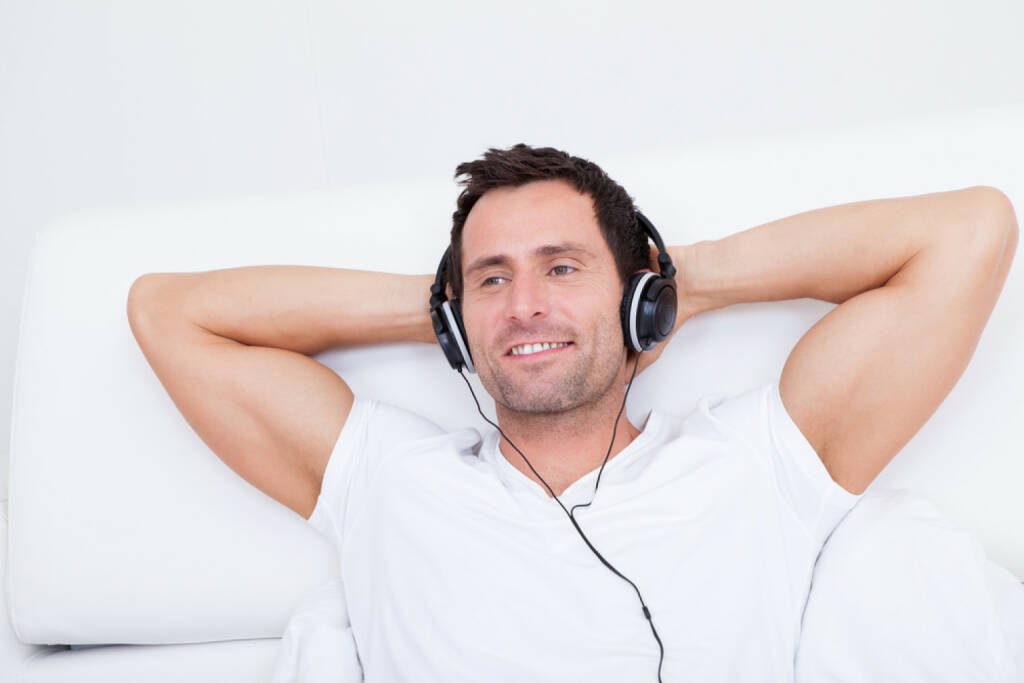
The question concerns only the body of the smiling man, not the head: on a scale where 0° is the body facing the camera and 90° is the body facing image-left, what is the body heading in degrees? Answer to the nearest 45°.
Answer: approximately 0°

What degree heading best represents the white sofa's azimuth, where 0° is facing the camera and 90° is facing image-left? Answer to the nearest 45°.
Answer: approximately 0°
